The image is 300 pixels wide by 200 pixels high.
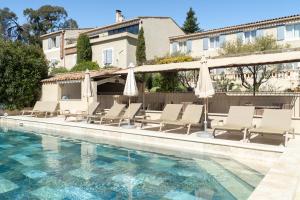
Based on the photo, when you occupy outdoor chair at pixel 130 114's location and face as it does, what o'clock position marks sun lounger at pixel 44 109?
The sun lounger is roughly at 3 o'clock from the outdoor chair.

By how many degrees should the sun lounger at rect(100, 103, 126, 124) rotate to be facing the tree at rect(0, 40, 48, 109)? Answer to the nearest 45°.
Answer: approximately 90° to its right

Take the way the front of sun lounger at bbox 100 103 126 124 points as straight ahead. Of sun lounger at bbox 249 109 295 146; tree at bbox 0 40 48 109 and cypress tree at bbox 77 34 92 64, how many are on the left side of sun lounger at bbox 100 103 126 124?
1

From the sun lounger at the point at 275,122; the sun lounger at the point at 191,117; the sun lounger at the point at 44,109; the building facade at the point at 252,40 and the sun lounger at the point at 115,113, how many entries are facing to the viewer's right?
0

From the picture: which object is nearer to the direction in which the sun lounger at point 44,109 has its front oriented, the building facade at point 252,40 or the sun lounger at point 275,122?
the sun lounger

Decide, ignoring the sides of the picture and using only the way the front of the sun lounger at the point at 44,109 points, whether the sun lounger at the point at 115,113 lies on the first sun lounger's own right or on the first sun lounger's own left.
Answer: on the first sun lounger's own left

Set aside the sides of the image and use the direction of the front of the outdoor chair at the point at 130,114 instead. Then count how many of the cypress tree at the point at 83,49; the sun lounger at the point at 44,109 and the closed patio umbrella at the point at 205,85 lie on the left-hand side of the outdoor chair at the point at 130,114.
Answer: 1

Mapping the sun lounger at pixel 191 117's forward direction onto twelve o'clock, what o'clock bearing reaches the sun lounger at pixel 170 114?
the sun lounger at pixel 170 114 is roughly at 3 o'clock from the sun lounger at pixel 191 117.

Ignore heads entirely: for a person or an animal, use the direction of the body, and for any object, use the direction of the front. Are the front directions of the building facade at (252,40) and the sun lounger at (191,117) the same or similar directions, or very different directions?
same or similar directions

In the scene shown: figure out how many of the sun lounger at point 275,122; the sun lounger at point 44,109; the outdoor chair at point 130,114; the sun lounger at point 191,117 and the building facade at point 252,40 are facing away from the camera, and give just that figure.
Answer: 0

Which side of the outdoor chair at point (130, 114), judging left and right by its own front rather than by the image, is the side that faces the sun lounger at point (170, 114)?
left

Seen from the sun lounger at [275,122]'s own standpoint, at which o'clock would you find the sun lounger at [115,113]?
the sun lounger at [115,113] is roughly at 2 o'clock from the sun lounger at [275,122].

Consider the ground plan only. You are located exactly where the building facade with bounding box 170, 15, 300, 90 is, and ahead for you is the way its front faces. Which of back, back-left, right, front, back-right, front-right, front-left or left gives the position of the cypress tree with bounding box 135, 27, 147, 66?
front-right

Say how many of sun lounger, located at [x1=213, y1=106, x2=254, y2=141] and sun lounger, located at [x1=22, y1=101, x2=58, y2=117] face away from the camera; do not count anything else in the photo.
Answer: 0

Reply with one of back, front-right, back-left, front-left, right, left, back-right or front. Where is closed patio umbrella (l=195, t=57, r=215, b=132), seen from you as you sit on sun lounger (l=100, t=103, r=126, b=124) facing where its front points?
left

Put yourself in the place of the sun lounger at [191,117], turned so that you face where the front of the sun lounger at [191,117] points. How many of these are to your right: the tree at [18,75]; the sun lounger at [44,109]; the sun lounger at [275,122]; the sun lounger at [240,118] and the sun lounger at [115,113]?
3

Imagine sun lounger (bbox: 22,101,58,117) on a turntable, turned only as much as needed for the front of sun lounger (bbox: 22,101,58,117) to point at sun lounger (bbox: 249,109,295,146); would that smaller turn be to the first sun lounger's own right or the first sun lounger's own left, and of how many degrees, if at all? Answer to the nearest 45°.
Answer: approximately 90° to the first sun lounger's own left

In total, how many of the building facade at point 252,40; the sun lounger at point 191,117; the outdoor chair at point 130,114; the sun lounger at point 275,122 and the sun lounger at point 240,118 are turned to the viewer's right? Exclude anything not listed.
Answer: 0

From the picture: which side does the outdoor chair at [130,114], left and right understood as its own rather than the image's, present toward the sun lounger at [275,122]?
left
